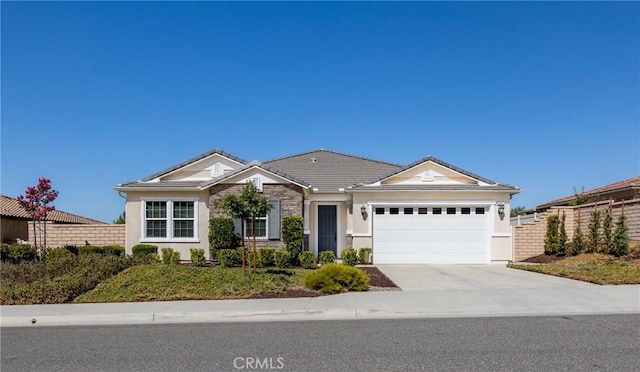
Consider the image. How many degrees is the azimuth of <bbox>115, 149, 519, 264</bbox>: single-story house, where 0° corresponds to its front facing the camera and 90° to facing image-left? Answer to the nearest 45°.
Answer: approximately 0°

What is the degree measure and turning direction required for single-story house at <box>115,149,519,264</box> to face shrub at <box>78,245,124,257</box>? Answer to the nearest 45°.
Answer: approximately 90° to its right

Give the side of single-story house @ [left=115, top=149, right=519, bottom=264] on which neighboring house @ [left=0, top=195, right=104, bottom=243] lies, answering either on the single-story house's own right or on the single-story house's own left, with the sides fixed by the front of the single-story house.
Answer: on the single-story house's own right

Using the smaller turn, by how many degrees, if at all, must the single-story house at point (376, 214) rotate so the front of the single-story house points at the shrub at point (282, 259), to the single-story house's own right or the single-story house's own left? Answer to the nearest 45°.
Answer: approximately 45° to the single-story house's own right

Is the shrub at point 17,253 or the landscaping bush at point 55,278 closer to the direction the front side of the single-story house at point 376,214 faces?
the landscaping bush

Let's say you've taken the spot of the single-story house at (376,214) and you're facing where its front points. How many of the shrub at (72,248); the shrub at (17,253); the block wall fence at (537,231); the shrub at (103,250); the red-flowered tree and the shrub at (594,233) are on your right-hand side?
4

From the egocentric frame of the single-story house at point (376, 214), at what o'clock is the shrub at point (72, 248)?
The shrub is roughly at 3 o'clock from the single-story house.

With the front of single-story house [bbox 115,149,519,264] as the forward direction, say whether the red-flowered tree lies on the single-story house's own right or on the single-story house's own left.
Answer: on the single-story house's own right

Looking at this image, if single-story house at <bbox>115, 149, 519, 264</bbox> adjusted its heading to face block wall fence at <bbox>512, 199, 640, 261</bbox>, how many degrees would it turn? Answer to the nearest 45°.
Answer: approximately 90° to its left

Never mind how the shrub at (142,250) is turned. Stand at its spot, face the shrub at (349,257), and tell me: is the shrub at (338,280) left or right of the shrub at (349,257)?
right

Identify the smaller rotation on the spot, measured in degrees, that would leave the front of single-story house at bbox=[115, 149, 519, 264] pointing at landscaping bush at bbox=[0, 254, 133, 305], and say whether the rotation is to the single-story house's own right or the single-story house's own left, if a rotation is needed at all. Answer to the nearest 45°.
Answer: approximately 45° to the single-story house's own right

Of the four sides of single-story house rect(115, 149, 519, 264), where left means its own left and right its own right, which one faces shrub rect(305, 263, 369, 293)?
front

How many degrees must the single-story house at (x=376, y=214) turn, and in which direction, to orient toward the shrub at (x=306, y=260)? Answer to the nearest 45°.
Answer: approximately 45° to its right

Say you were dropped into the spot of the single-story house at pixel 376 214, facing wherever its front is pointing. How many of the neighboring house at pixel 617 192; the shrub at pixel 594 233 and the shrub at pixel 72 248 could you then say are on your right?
1

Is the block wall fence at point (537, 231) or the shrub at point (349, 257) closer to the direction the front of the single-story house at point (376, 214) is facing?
the shrub
